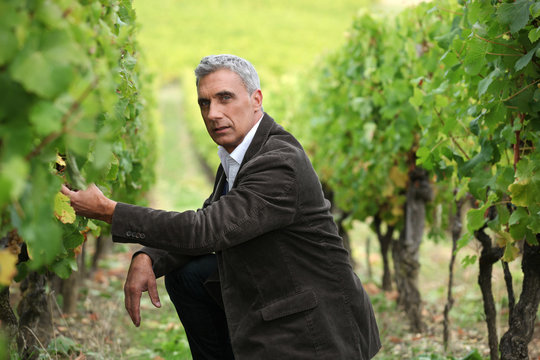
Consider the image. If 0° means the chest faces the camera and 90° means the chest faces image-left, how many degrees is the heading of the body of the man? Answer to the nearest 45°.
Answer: approximately 90°
